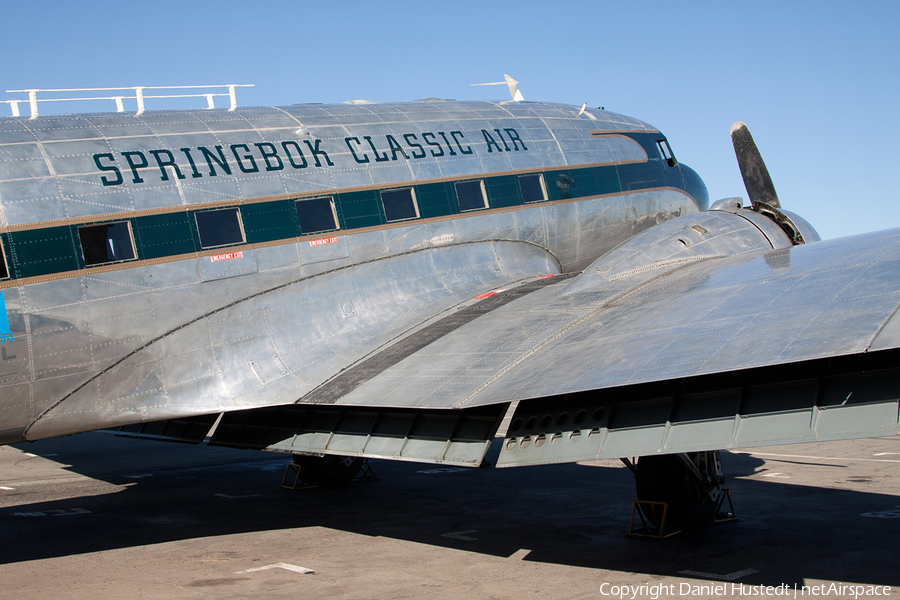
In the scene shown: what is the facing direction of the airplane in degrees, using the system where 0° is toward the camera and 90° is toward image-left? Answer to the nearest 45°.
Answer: approximately 225°
